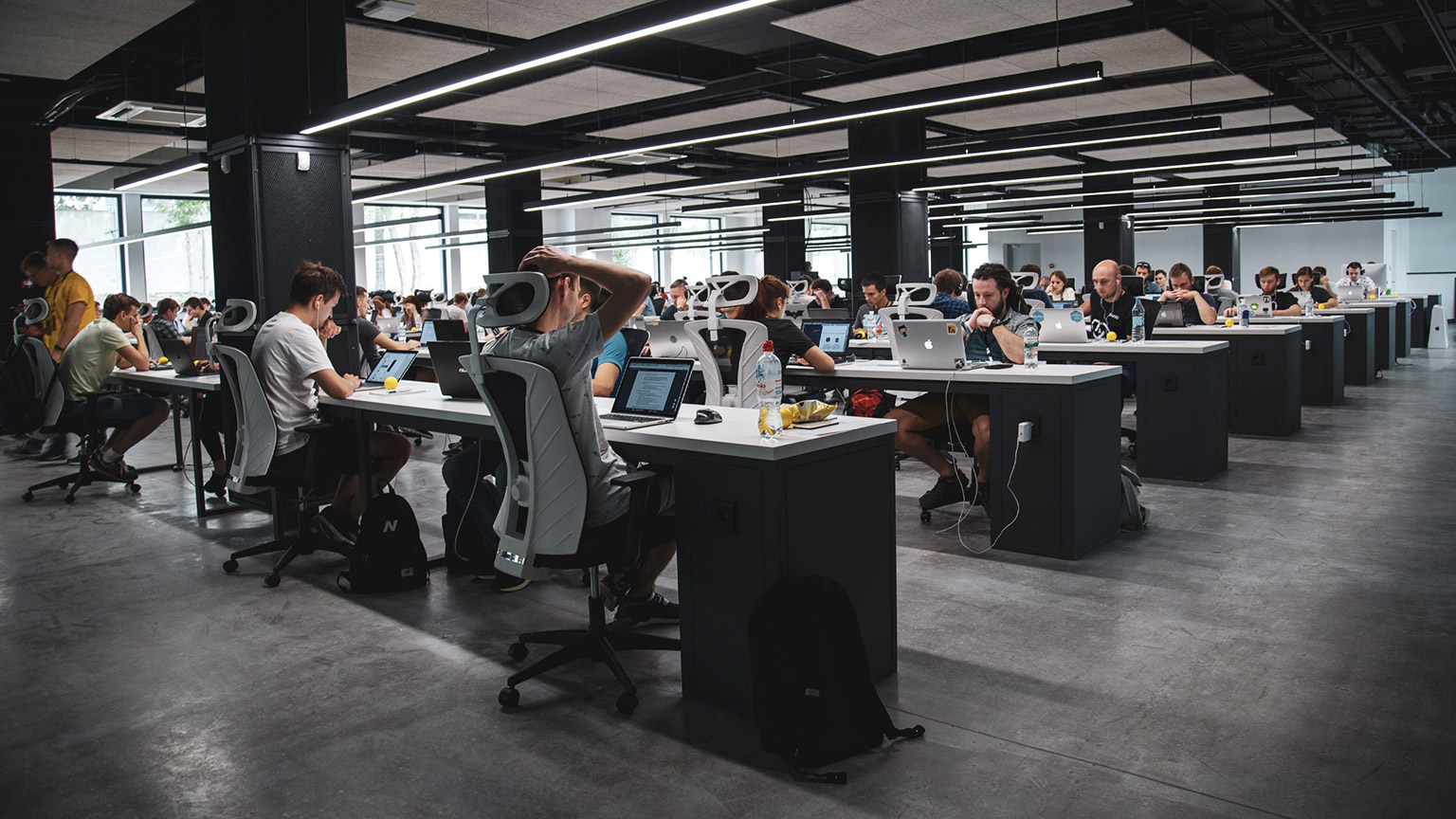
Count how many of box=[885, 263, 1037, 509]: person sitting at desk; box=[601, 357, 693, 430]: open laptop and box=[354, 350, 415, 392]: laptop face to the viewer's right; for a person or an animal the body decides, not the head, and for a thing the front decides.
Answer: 0

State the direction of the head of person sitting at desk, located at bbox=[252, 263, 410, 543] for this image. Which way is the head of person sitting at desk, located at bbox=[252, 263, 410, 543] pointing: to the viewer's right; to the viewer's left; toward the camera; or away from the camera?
to the viewer's right

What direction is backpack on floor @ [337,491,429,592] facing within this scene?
toward the camera

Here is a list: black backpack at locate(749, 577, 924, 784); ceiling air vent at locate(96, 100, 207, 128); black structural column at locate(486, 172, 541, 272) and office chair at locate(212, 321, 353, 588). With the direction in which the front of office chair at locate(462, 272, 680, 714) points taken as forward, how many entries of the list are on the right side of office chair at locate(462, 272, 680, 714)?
1

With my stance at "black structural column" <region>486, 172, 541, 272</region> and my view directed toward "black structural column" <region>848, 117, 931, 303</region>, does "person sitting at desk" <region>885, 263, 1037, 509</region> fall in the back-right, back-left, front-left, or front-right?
front-right

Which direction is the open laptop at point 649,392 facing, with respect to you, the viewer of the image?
facing the viewer and to the left of the viewer

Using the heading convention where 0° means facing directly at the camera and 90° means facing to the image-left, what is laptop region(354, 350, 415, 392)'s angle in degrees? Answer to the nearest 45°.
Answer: approximately 45°

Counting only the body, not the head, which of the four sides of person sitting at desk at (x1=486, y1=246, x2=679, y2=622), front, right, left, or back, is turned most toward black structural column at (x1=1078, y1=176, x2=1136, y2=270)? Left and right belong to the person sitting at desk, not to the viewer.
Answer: front

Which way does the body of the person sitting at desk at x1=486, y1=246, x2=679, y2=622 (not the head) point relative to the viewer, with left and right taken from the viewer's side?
facing away from the viewer and to the right of the viewer

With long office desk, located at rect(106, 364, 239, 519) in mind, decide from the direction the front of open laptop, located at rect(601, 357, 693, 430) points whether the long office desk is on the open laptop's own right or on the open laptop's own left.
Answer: on the open laptop's own right

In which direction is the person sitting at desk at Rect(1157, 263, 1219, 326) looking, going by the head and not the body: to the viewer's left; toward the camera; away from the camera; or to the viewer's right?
toward the camera

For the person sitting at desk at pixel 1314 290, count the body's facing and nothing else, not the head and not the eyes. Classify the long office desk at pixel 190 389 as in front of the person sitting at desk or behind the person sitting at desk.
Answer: in front
